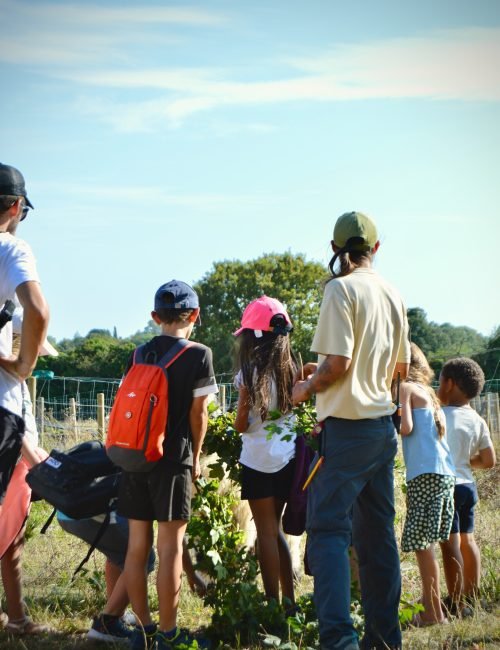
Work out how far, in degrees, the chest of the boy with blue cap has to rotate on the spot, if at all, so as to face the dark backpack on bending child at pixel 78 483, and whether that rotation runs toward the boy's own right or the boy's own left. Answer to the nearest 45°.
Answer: approximately 90° to the boy's own left

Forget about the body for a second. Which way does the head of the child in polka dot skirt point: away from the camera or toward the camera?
away from the camera

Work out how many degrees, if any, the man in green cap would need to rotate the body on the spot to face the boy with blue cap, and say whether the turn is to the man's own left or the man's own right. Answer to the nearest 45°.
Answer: approximately 45° to the man's own left

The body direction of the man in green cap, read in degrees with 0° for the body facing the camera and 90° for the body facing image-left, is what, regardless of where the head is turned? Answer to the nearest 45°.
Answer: approximately 135°

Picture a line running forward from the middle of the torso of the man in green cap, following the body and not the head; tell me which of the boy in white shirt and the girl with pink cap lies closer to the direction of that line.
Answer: the girl with pink cap

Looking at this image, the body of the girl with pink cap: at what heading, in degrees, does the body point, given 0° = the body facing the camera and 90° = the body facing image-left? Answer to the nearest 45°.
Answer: approximately 135°

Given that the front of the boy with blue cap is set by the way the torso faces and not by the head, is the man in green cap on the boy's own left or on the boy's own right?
on the boy's own right

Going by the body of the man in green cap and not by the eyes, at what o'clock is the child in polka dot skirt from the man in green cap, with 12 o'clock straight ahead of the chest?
The child in polka dot skirt is roughly at 2 o'clock from the man in green cap.
